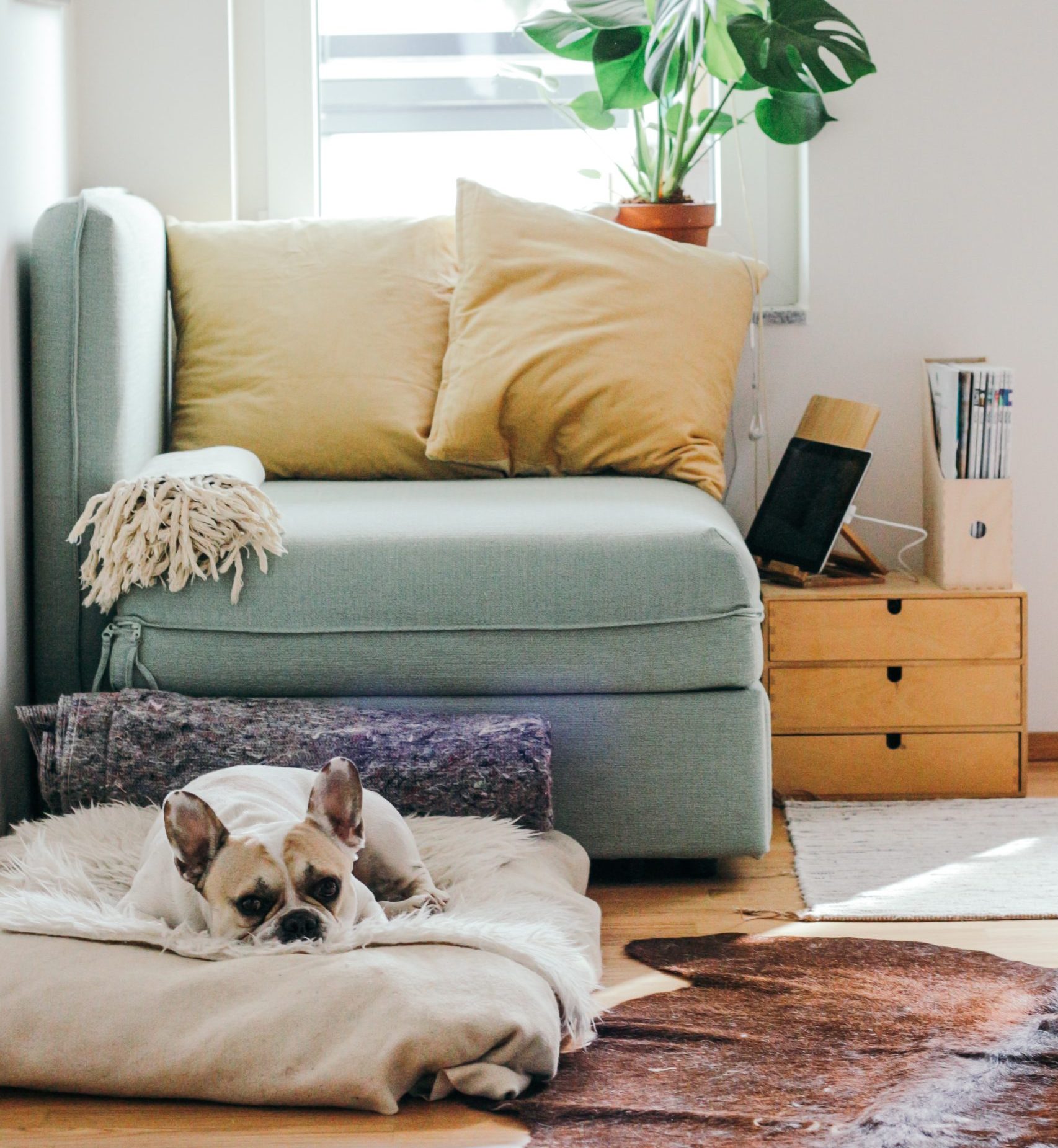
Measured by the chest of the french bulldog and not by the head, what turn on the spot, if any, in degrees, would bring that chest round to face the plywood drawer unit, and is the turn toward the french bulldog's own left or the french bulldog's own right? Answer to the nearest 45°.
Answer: approximately 135° to the french bulldog's own left

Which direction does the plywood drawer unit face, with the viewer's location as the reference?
facing the viewer

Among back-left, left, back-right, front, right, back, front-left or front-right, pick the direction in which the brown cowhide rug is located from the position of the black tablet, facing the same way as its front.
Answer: front-left

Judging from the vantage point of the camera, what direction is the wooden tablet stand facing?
facing the viewer and to the left of the viewer

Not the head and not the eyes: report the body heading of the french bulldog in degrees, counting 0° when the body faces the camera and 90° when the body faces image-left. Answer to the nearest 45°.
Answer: approximately 0°

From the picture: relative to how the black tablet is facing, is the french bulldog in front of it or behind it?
in front

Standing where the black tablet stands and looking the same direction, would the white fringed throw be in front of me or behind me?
in front
